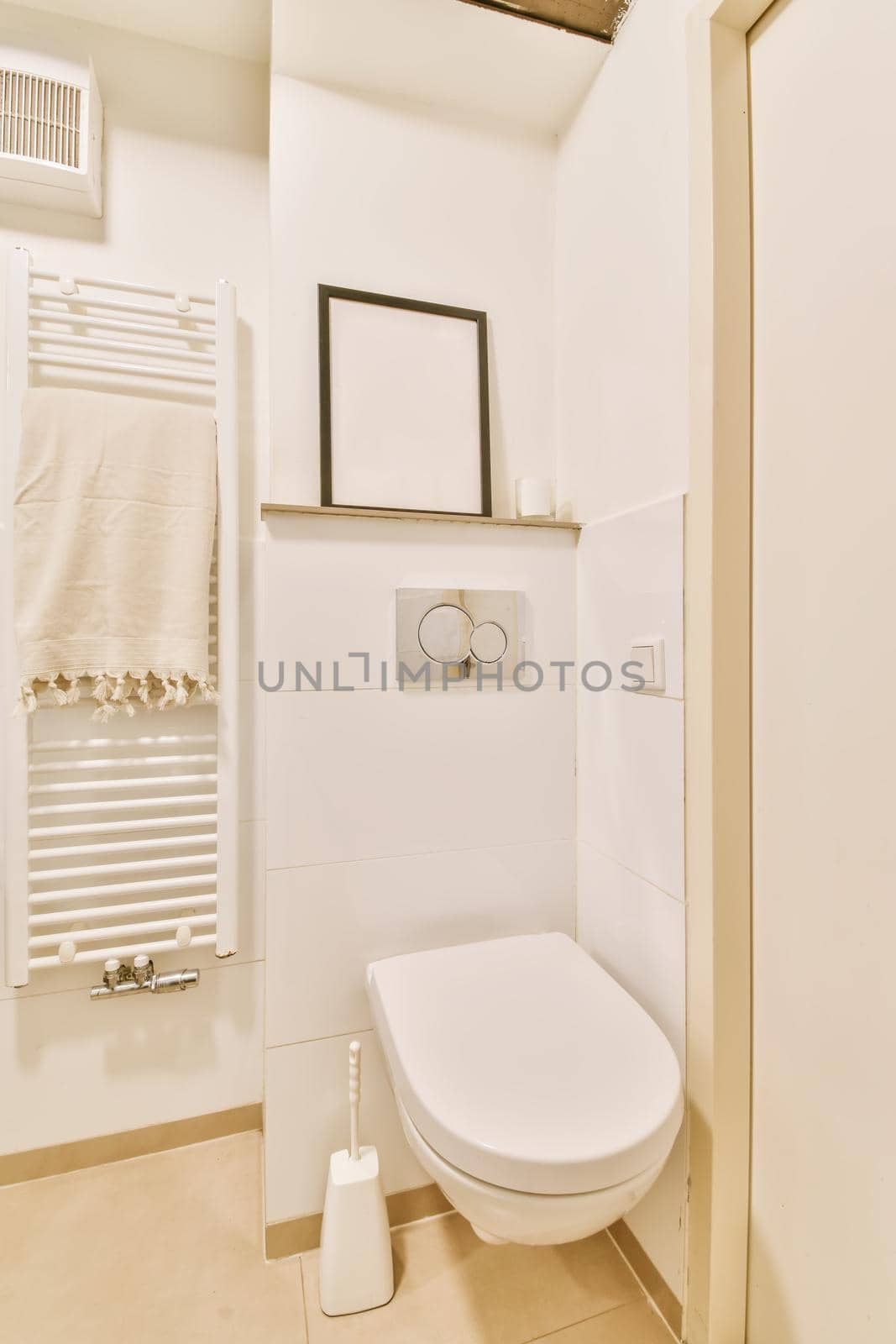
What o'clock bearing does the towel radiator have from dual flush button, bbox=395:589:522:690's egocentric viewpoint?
The towel radiator is roughly at 3 o'clock from the dual flush button.

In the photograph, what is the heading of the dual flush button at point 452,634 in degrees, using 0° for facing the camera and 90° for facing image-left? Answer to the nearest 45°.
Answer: approximately 0°
